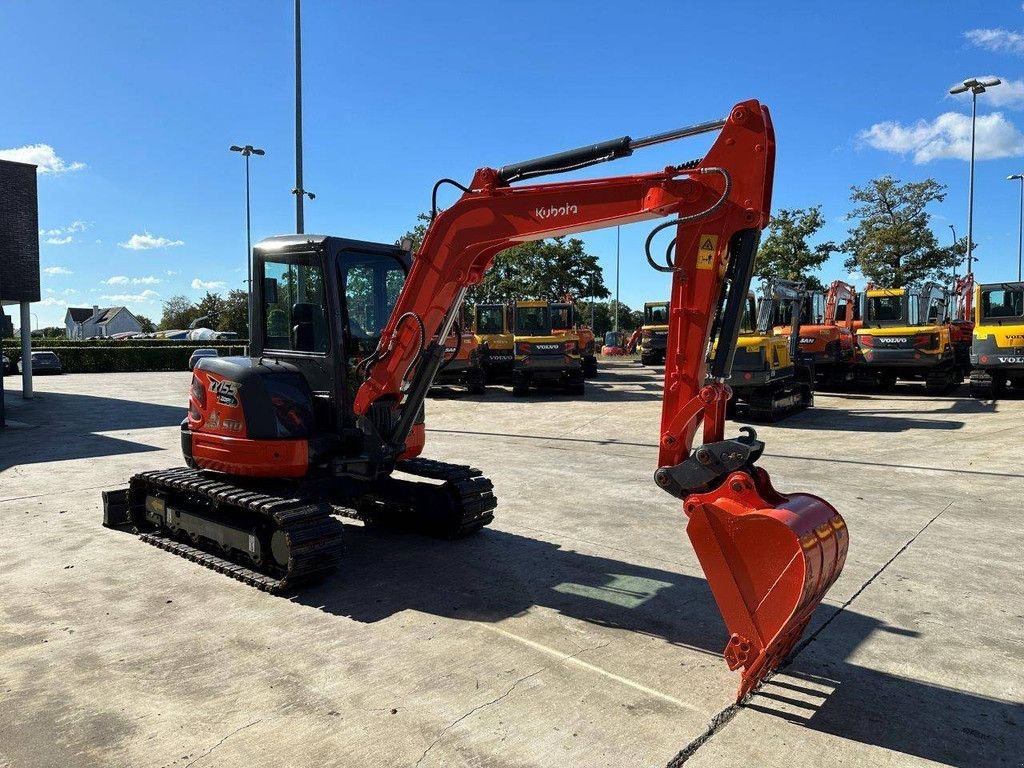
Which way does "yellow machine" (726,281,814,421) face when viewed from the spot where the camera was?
facing away from the viewer and to the right of the viewer

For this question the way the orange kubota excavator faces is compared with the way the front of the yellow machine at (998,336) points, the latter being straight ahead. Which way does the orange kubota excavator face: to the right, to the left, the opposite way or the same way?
to the right

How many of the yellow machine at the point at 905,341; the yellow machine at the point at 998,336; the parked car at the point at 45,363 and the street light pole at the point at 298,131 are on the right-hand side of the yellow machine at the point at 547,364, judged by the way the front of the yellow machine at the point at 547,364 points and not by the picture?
2

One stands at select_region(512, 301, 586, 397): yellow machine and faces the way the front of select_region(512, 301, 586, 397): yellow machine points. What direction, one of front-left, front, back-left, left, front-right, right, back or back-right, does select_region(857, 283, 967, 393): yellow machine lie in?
right

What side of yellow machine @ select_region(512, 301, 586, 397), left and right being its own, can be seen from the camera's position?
back

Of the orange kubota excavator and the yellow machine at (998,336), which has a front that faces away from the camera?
the yellow machine

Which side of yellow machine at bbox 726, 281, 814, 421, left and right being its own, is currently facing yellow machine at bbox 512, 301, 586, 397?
left

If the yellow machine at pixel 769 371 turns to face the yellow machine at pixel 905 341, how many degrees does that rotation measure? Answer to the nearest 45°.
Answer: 0° — it already faces it

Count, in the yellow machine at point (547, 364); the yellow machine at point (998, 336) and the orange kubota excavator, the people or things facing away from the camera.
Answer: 2

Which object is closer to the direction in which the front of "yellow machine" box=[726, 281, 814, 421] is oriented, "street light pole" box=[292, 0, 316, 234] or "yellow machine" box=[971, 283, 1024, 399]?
the yellow machine

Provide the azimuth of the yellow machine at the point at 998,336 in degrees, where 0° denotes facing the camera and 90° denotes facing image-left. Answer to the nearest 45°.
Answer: approximately 180°

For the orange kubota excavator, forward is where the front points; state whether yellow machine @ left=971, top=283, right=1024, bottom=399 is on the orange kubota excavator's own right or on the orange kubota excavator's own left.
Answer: on the orange kubota excavator's own left

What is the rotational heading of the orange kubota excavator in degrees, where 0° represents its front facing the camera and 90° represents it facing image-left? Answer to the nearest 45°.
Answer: approximately 315°

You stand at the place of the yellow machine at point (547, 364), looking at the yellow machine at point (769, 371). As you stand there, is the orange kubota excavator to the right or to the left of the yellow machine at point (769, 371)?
right

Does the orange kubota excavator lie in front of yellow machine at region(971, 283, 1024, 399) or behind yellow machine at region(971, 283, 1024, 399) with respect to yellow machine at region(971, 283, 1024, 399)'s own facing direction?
behind
